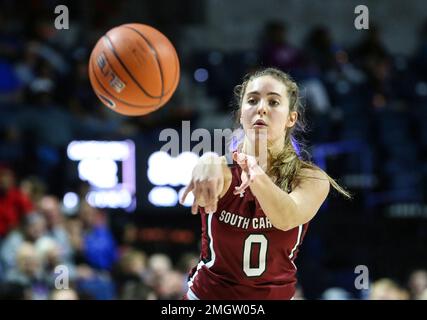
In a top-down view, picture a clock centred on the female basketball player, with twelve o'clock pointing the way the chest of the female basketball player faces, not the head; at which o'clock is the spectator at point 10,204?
The spectator is roughly at 5 o'clock from the female basketball player.

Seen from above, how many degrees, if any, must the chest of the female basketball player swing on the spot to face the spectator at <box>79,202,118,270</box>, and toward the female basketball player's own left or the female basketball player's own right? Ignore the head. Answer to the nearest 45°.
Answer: approximately 180°

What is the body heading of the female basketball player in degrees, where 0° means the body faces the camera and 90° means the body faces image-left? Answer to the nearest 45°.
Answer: approximately 0°
